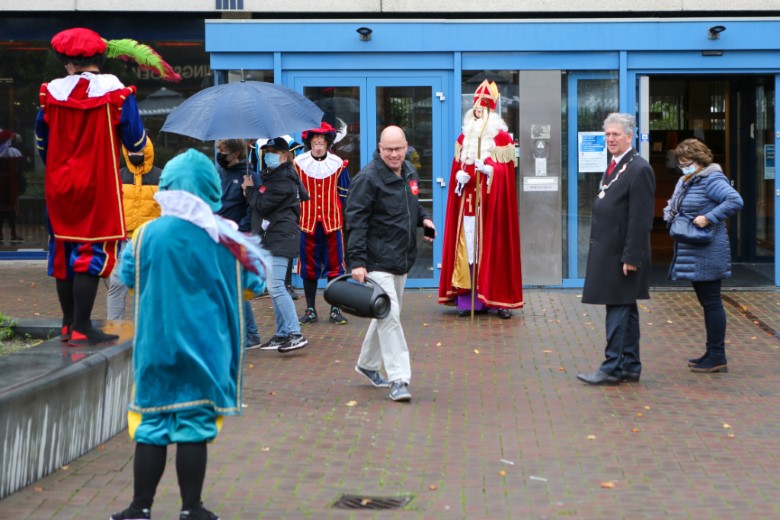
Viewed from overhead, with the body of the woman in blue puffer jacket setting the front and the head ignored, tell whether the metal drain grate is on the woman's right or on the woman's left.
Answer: on the woman's left

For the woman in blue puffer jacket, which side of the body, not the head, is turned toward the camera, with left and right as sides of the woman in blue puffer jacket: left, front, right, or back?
left

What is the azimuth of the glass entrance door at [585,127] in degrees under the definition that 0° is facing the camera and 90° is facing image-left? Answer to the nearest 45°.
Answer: approximately 0°

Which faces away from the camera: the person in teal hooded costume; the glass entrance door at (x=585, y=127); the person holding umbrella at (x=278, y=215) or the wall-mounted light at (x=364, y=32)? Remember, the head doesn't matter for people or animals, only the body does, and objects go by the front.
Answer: the person in teal hooded costume

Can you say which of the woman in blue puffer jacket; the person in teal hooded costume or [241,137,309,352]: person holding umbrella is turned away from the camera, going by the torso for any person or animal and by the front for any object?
the person in teal hooded costume

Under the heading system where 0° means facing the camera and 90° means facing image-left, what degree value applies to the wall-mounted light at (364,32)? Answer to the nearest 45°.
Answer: approximately 0°

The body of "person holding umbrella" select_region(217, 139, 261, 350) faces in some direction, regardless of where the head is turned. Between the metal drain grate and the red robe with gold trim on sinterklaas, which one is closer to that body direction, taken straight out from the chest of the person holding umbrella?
the metal drain grate

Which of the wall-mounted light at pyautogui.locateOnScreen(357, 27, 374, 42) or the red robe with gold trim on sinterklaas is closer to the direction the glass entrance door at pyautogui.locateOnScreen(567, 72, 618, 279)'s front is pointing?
the red robe with gold trim on sinterklaas

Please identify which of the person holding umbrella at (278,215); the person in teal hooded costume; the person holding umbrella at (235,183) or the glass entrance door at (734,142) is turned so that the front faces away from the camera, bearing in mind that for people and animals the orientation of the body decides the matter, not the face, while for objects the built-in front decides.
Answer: the person in teal hooded costume
